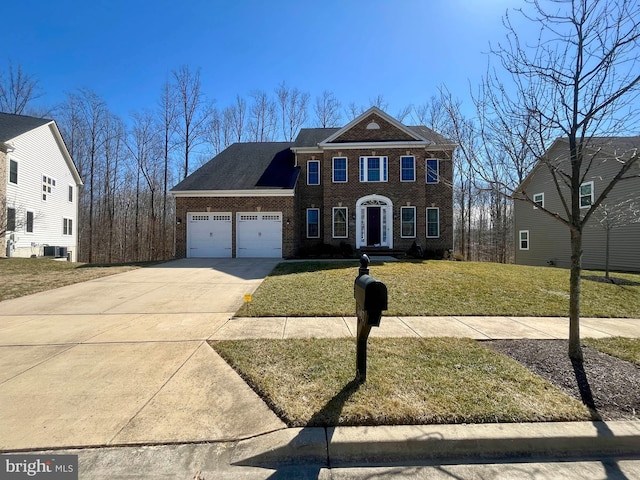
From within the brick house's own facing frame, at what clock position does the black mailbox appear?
The black mailbox is roughly at 12 o'clock from the brick house.

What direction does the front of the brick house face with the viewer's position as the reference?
facing the viewer

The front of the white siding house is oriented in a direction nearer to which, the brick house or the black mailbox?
the black mailbox

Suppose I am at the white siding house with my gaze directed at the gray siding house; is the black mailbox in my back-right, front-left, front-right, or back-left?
front-right

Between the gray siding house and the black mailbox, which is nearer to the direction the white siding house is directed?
the black mailbox

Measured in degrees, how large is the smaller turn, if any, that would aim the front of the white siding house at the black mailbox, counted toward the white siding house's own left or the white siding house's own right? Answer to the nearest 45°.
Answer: approximately 45° to the white siding house's own left

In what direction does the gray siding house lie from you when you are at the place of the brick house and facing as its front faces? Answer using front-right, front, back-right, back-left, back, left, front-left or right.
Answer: left

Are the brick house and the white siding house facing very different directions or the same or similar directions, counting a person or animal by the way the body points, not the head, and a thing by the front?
same or similar directions

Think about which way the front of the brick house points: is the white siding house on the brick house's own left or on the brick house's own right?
on the brick house's own right

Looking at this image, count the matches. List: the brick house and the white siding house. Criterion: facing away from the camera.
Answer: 0

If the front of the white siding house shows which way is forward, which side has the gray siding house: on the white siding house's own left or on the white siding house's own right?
on the white siding house's own left

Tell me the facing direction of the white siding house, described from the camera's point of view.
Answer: facing the viewer and to the left of the viewer

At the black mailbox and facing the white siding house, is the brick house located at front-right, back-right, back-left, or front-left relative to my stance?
front-right
